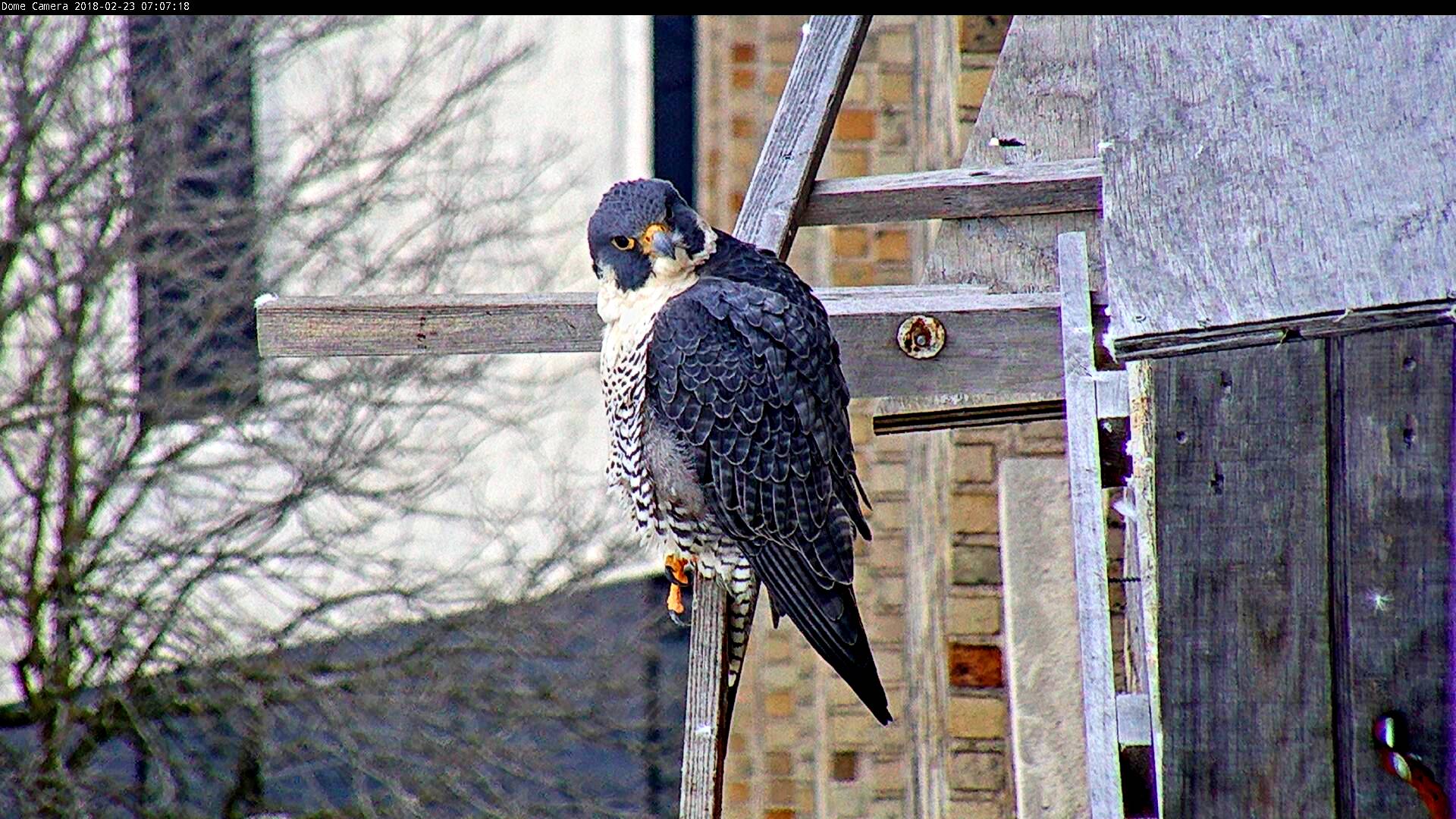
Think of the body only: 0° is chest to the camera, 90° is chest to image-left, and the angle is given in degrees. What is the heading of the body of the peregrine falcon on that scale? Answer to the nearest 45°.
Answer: approximately 90°

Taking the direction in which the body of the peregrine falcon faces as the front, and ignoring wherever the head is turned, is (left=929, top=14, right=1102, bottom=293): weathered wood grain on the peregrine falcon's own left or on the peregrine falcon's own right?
on the peregrine falcon's own right

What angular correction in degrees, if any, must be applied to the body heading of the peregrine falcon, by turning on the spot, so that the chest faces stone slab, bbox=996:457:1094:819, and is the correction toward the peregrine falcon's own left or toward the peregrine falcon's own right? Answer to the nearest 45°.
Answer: approximately 135° to the peregrine falcon's own right
